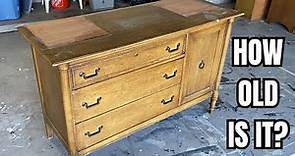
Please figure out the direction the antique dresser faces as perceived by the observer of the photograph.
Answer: facing the viewer and to the right of the viewer
